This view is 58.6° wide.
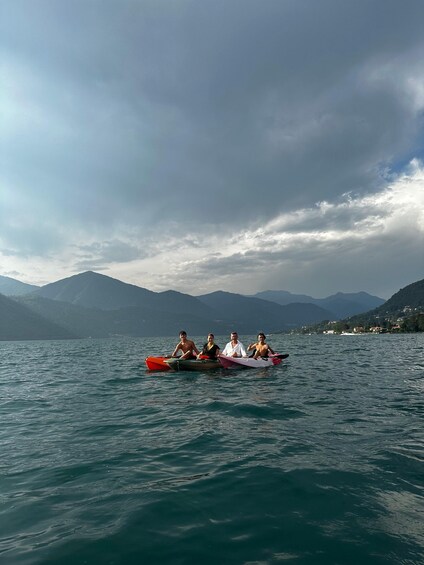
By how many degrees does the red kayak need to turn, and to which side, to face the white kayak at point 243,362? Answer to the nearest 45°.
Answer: approximately 135° to its left

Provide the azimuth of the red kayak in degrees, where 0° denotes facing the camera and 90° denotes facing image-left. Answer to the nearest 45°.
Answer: approximately 45°
